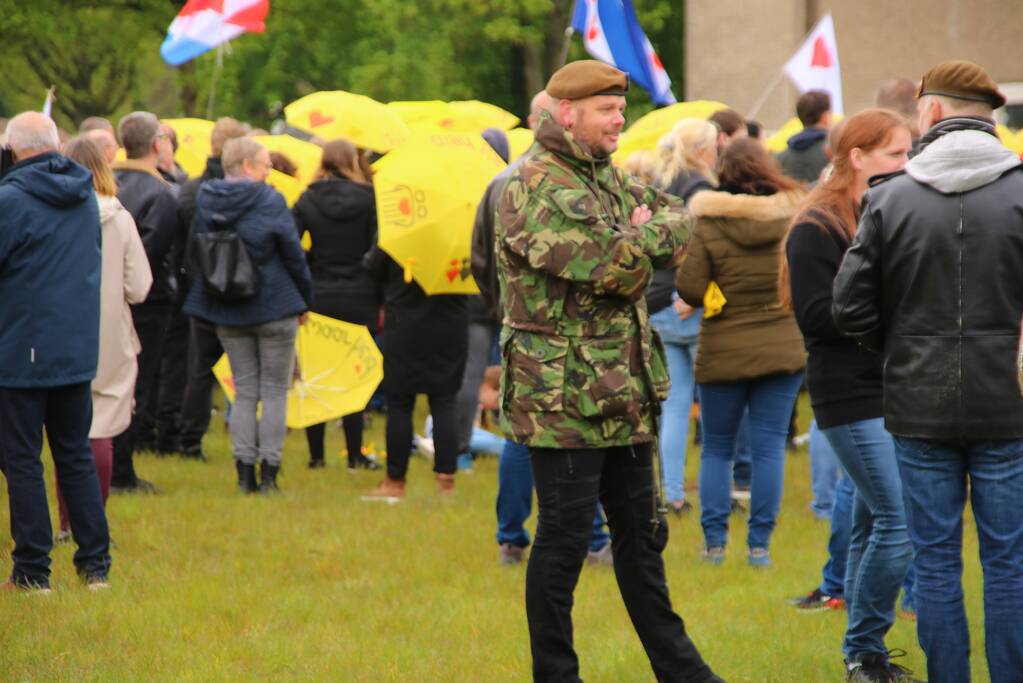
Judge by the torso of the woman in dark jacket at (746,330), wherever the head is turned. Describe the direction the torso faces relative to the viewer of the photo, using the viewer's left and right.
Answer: facing away from the viewer

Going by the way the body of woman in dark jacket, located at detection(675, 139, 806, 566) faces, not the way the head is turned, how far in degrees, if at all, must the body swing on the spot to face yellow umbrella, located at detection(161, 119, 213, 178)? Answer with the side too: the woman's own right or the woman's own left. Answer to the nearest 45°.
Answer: approximately 45° to the woman's own left

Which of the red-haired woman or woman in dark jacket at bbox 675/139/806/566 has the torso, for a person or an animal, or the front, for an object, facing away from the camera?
the woman in dark jacket

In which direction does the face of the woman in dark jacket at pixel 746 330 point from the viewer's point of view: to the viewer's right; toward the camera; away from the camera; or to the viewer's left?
away from the camera

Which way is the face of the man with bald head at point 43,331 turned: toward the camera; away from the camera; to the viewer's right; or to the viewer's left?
away from the camera

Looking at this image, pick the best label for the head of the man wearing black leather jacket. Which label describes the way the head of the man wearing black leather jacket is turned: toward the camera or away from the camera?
away from the camera

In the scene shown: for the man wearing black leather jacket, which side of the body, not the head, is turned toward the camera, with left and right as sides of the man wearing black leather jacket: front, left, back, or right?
back

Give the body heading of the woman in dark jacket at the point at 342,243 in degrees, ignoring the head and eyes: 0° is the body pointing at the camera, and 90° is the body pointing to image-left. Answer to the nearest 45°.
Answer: approximately 180°

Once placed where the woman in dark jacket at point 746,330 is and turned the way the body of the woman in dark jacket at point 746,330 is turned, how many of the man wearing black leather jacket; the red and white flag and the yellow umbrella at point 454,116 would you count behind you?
1
